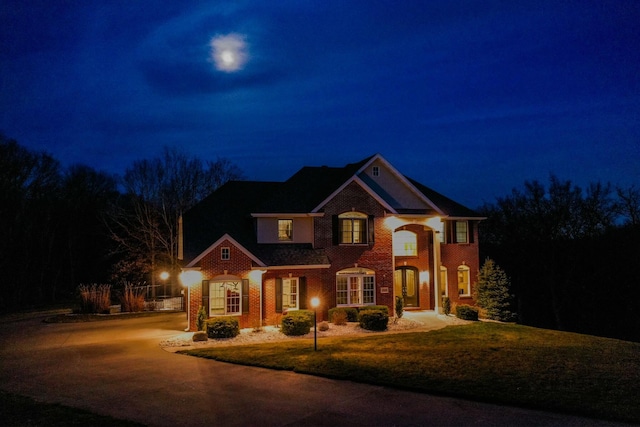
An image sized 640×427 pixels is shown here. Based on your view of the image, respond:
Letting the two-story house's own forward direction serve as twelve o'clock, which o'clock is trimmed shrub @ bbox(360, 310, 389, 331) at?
The trimmed shrub is roughly at 11 o'clock from the two-story house.

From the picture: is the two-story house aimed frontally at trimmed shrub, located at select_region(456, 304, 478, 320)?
no

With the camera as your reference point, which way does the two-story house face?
facing the viewer

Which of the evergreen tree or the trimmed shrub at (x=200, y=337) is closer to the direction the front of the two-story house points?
the trimmed shrub

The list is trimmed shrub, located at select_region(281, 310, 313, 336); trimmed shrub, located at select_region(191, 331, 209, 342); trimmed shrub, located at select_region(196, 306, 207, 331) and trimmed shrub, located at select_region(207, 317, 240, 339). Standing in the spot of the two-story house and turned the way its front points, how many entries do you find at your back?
0

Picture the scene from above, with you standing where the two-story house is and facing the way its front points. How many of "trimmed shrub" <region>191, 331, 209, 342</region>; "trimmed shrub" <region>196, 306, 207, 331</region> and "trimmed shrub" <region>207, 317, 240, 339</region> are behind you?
0

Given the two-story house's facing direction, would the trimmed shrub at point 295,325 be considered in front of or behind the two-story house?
in front

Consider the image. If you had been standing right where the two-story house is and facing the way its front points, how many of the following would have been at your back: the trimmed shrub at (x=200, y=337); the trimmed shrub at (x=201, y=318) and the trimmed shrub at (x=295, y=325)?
0

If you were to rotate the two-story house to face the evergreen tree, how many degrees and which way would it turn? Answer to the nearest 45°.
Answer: approximately 90° to its left
